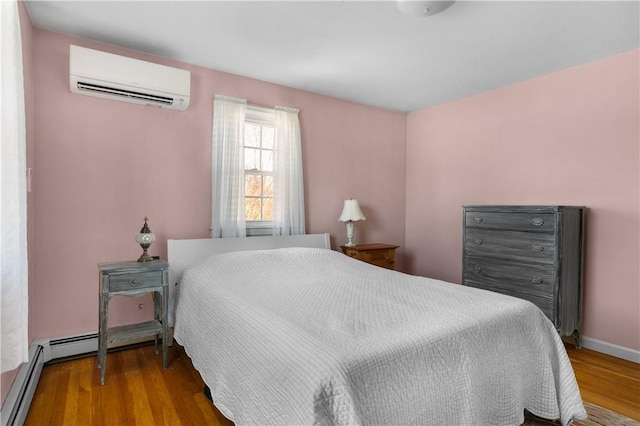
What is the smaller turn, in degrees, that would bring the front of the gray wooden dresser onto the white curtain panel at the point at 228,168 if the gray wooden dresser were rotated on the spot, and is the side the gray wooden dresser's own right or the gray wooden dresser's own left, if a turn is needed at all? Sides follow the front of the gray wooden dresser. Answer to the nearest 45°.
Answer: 0° — it already faces it

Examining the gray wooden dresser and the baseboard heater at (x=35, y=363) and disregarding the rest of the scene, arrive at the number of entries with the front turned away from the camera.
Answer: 0

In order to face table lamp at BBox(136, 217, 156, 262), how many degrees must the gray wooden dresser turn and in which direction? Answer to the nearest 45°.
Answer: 0° — it already faces it

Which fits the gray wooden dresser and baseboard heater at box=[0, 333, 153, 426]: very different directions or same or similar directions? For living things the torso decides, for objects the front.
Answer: very different directions

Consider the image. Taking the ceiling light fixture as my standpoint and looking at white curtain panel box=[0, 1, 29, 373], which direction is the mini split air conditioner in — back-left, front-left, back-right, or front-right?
front-right

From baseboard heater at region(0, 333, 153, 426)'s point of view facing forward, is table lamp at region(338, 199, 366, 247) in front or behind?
in front

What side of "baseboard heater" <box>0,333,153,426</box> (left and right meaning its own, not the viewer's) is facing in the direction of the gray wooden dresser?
front

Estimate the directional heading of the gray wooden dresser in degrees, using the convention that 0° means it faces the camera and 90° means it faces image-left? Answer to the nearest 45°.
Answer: approximately 45°

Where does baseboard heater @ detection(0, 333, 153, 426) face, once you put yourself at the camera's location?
facing the viewer and to the right of the viewer

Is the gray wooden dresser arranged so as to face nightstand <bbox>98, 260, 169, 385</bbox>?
yes

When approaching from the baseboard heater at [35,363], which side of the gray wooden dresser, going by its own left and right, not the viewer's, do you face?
front

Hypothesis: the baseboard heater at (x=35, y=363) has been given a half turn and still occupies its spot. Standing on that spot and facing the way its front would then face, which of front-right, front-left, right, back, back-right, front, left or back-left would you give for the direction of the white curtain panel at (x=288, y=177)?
back-right
